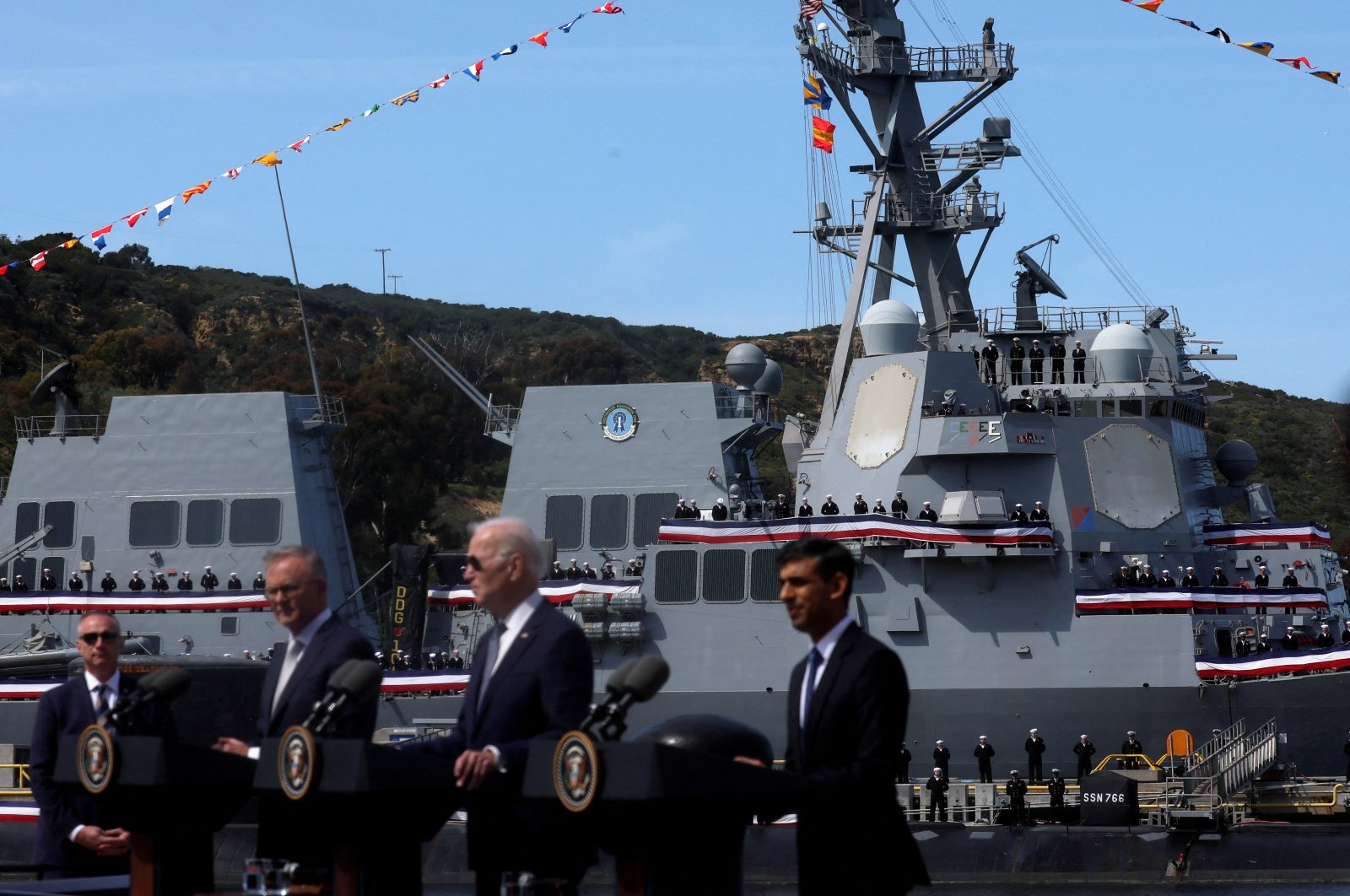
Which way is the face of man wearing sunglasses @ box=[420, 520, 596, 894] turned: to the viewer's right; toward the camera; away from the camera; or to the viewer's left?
to the viewer's left

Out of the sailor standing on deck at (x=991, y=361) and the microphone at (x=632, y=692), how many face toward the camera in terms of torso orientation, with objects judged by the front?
1

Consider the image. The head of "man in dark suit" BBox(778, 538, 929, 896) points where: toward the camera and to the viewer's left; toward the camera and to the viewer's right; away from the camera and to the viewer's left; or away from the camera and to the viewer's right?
toward the camera and to the viewer's left

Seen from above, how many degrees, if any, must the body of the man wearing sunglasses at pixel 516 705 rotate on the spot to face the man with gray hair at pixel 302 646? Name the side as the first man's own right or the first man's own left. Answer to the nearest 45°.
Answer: approximately 90° to the first man's own right

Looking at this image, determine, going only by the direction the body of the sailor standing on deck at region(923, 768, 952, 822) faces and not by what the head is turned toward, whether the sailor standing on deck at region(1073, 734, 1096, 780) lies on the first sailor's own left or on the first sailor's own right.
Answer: on the first sailor's own left

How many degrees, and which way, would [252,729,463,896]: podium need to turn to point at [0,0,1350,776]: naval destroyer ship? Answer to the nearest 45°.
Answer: approximately 180°

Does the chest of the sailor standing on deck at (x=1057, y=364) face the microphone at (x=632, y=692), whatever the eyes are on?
yes

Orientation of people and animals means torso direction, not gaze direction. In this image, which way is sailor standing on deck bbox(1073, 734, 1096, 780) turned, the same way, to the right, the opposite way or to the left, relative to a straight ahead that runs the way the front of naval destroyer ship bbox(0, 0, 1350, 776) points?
to the right

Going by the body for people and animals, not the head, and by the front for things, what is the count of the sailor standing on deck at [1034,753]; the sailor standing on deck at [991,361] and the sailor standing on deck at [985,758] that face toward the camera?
3

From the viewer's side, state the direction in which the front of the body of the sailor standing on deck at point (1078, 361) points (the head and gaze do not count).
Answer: toward the camera

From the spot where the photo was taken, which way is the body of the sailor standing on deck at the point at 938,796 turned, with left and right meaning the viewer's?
facing the viewer

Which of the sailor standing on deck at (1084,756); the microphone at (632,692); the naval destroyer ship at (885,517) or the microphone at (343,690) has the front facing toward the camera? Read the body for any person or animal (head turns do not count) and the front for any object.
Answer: the sailor standing on deck
